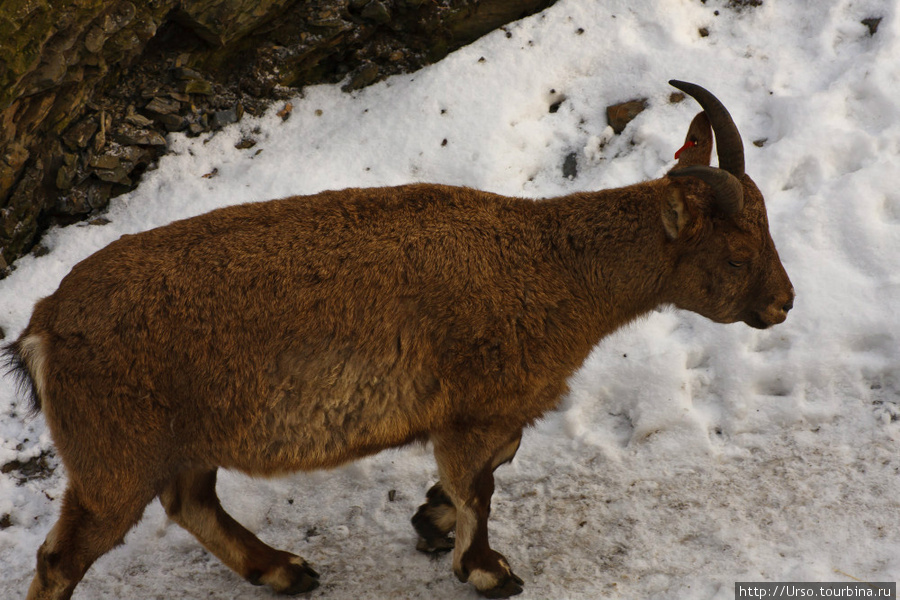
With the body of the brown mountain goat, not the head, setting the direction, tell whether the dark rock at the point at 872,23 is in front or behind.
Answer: in front

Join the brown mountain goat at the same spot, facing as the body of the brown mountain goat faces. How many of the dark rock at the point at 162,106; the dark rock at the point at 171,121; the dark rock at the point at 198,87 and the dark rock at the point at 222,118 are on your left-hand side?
4

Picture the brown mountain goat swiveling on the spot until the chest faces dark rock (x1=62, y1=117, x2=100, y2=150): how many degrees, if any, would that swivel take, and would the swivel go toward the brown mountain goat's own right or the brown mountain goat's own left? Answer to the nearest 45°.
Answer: approximately 90° to the brown mountain goat's own left

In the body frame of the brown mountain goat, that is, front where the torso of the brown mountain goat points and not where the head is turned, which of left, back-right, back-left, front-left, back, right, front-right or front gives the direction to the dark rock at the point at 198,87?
left

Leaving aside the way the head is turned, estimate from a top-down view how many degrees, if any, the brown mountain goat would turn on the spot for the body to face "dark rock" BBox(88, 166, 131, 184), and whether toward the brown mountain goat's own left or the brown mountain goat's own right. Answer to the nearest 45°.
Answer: approximately 90° to the brown mountain goat's own left

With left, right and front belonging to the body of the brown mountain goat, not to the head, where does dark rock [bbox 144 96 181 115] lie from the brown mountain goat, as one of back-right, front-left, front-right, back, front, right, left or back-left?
left

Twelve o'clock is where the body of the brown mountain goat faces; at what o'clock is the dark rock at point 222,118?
The dark rock is roughly at 9 o'clock from the brown mountain goat.

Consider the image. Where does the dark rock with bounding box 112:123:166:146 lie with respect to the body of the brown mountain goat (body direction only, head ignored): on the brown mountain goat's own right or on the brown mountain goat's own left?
on the brown mountain goat's own left

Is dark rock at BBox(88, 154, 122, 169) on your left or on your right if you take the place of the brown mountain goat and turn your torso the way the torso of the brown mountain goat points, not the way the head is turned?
on your left

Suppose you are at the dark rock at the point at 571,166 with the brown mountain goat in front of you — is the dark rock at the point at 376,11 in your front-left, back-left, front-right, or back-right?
back-right

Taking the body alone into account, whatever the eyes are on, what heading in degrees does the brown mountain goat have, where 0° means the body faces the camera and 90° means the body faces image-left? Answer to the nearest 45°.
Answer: approximately 270°
